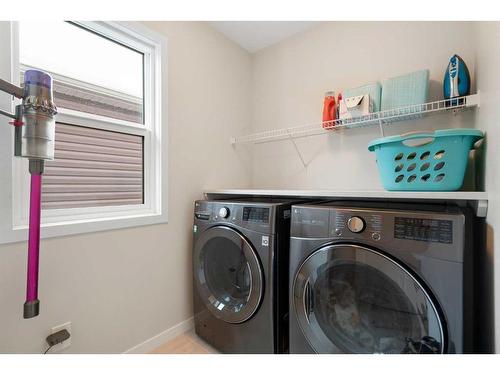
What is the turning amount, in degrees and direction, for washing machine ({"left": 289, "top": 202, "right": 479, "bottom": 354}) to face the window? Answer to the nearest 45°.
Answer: approximately 45° to its right

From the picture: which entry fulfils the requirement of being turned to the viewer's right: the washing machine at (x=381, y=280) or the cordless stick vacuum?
the cordless stick vacuum

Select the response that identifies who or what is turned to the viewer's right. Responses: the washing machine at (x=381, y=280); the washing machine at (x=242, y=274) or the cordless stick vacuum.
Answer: the cordless stick vacuum

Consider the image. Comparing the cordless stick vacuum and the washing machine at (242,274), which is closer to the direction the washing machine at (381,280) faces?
the cordless stick vacuum

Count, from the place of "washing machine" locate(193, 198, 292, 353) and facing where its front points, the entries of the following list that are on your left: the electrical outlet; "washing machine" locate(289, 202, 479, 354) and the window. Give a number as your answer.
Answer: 1

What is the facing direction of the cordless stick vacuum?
to the viewer's right

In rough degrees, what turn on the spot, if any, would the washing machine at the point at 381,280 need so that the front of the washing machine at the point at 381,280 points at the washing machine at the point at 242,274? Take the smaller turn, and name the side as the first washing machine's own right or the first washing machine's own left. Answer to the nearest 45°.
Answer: approximately 45° to the first washing machine's own right

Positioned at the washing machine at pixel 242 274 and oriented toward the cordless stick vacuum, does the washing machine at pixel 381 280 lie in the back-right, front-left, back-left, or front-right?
back-left
